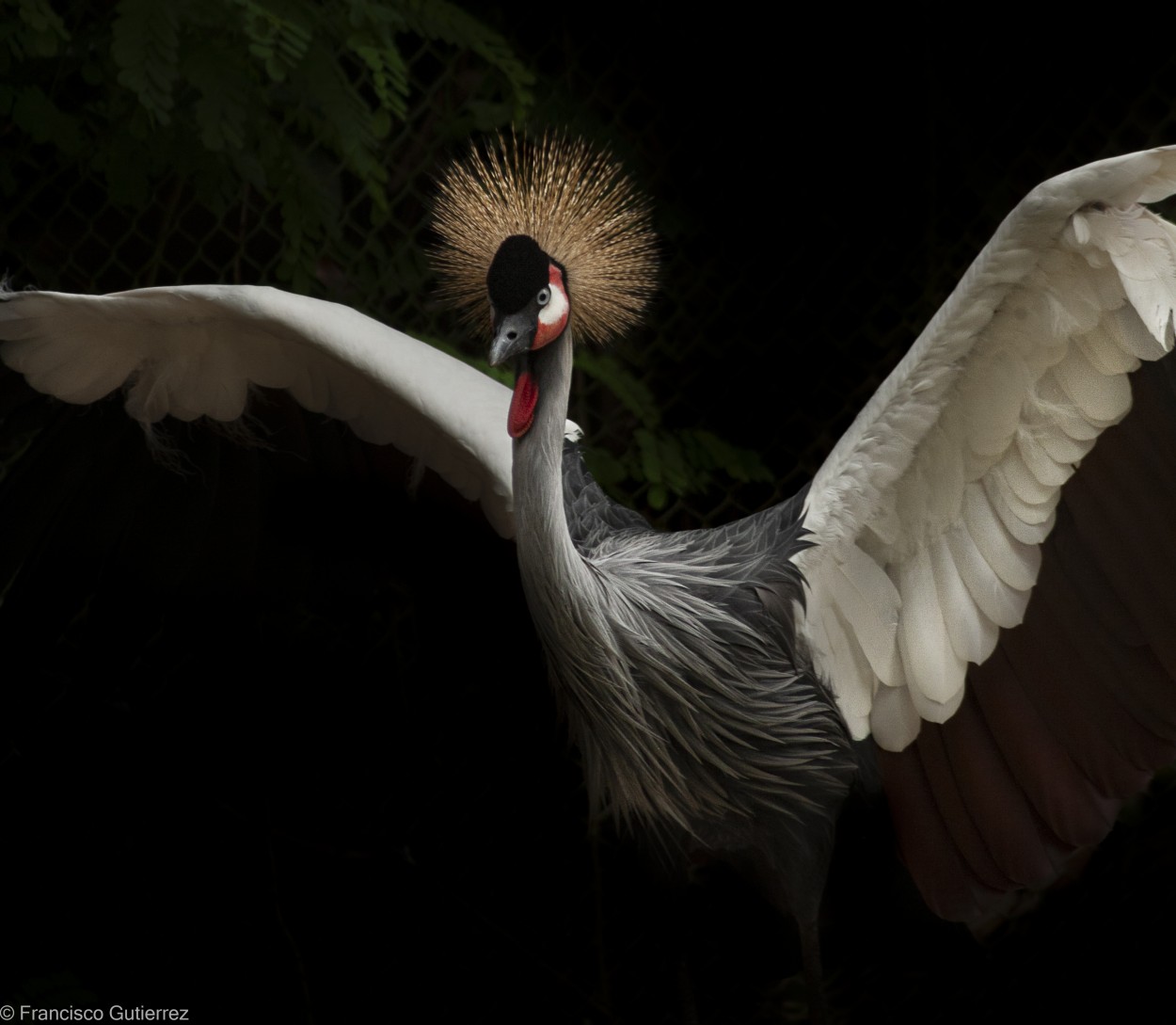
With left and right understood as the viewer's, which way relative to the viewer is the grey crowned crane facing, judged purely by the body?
facing the viewer and to the left of the viewer

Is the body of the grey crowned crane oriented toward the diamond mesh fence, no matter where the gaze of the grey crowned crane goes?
no
